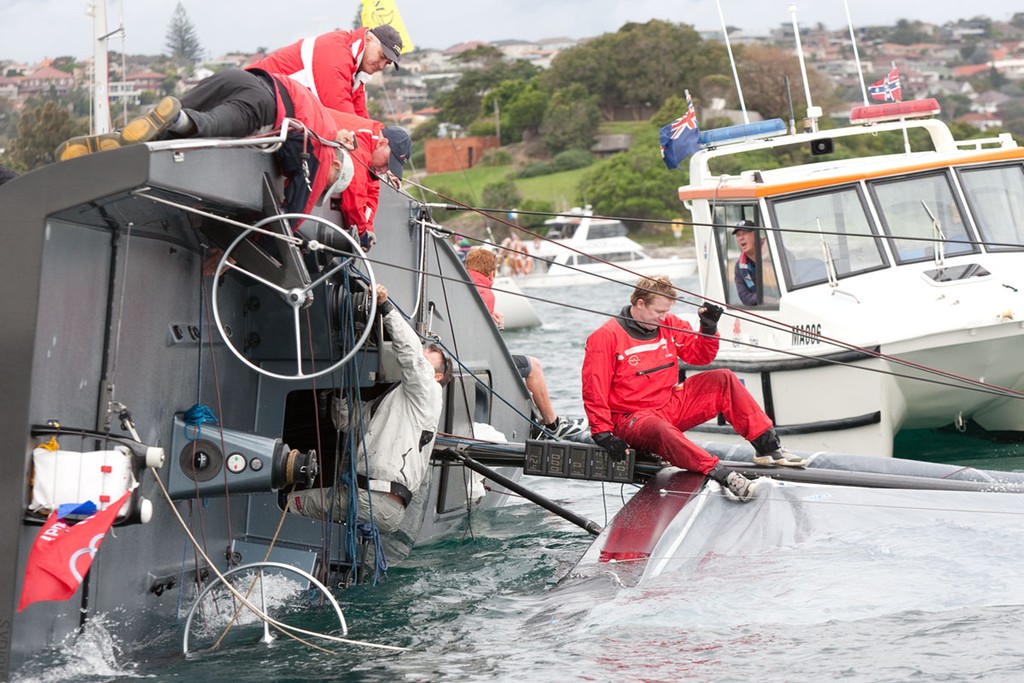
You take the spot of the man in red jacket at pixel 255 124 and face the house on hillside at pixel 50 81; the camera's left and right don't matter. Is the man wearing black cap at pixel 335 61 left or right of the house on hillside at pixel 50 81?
right

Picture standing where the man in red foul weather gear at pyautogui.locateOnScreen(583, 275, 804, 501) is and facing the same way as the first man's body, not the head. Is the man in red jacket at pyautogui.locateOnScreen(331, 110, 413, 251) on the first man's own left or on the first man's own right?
on the first man's own right

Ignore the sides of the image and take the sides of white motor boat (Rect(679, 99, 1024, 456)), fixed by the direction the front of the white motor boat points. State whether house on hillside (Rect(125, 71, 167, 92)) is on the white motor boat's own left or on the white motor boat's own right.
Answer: on the white motor boat's own right

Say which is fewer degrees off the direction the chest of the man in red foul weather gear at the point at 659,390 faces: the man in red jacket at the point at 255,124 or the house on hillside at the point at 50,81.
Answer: the man in red jacket

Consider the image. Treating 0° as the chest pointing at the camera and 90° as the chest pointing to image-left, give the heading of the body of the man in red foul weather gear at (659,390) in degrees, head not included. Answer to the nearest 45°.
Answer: approximately 315°

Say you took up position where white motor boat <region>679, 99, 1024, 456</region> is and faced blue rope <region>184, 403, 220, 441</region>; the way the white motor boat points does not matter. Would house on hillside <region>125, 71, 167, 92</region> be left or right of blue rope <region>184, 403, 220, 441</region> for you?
right
